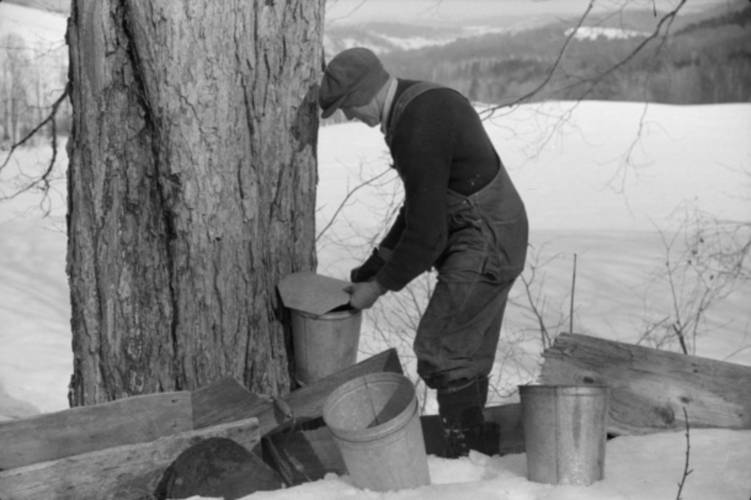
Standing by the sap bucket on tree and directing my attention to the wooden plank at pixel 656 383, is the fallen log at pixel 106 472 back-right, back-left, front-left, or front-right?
back-right

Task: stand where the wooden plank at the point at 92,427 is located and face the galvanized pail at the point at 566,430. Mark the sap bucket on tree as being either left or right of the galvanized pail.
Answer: left

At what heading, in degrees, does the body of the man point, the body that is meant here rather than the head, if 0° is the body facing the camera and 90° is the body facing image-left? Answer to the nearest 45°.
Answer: approximately 90°

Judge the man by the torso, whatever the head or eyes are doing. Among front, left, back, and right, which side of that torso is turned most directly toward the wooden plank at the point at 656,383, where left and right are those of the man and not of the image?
back

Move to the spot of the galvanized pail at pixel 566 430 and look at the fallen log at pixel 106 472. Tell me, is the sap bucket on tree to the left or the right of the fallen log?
right
